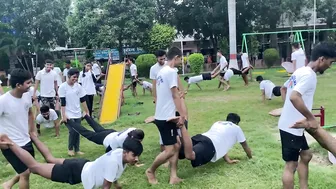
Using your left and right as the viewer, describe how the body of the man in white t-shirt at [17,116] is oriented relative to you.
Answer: facing the viewer and to the right of the viewer

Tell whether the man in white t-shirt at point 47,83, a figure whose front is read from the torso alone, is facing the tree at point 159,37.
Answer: no

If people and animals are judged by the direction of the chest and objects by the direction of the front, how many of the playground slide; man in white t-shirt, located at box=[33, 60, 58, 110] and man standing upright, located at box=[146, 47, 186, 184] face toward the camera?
2

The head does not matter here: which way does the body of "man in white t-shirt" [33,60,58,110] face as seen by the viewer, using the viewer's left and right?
facing the viewer

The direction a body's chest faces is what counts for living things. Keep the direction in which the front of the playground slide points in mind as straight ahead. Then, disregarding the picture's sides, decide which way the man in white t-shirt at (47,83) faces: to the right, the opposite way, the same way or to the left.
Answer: the same way

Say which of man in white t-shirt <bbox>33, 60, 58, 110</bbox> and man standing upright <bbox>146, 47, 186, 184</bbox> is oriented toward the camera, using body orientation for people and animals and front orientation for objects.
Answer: the man in white t-shirt

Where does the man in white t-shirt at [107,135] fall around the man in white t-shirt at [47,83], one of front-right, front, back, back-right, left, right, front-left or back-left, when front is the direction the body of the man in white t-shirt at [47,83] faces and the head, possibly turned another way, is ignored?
front

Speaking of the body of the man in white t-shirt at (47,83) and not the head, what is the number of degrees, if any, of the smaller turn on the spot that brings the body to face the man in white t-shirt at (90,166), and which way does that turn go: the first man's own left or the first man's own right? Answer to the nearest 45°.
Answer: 0° — they already face them

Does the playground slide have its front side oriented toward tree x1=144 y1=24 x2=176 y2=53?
no

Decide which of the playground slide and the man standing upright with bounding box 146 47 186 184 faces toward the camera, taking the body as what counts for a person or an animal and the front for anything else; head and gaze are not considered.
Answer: the playground slide

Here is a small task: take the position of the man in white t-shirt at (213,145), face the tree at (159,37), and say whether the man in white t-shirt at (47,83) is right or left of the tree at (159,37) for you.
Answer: left

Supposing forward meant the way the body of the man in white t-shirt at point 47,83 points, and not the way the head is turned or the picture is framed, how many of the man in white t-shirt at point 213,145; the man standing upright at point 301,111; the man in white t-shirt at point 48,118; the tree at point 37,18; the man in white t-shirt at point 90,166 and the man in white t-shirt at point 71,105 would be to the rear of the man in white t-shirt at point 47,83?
1

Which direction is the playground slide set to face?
toward the camera

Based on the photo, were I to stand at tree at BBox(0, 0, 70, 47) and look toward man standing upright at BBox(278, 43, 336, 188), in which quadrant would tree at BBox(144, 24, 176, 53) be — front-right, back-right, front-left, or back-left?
front-left

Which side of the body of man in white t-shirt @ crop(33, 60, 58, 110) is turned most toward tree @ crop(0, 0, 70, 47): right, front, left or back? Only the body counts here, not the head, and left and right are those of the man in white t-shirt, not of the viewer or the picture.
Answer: back
